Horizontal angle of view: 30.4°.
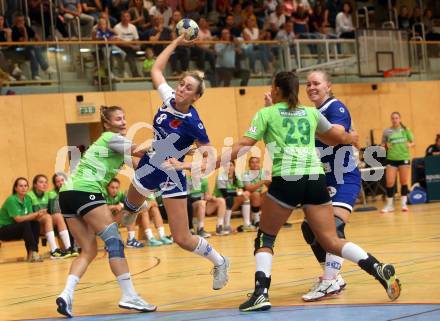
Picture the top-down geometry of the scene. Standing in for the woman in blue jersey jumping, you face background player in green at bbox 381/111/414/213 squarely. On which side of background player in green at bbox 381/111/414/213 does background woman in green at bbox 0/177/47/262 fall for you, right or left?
left

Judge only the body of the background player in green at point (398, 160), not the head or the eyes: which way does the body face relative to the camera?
toward the camera

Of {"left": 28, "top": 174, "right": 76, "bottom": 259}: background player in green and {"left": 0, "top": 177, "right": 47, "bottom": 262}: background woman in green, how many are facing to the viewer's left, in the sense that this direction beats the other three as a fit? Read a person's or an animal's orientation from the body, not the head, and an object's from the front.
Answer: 0

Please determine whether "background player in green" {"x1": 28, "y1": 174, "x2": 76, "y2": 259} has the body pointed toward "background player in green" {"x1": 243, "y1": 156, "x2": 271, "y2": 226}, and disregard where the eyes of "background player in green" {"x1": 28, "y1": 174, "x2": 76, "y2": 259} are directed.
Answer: no

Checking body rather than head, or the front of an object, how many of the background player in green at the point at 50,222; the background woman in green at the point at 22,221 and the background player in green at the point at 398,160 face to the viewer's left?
0

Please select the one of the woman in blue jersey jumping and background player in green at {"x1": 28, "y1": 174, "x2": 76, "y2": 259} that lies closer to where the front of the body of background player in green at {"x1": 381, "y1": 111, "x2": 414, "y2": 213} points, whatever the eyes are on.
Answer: the woman in blue jersey jumping

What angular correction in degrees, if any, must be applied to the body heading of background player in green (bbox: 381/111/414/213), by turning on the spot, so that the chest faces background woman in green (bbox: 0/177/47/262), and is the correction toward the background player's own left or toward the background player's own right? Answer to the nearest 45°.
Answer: approximately 45° to the background player's own right

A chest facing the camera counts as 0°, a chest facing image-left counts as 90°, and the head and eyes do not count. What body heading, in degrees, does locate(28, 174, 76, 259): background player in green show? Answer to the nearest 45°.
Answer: approximately 315°

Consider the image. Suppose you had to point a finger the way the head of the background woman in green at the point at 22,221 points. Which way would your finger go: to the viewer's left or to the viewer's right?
to the viewer's right

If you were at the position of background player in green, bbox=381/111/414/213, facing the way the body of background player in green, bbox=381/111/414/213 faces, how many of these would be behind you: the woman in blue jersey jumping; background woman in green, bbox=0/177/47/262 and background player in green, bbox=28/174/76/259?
0

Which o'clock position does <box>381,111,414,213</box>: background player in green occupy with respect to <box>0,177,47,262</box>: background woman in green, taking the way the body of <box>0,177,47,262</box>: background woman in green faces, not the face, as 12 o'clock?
<box>381,111,414,213</box>: background player in green is roughly at 10 o'clock from <box>0,177,47,262</box>: background woman in green.

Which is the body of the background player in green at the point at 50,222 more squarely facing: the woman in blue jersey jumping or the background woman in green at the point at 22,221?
the woman in blue jersey jumping

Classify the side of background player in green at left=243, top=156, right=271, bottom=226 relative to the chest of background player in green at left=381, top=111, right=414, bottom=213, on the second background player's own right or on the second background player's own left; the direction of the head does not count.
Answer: on the second background player's own right

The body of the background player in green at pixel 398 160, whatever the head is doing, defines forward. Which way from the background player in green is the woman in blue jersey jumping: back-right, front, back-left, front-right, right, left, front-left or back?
front

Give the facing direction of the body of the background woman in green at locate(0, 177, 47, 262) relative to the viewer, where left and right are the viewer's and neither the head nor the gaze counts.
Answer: facing the viewer and to the right of the viewer
